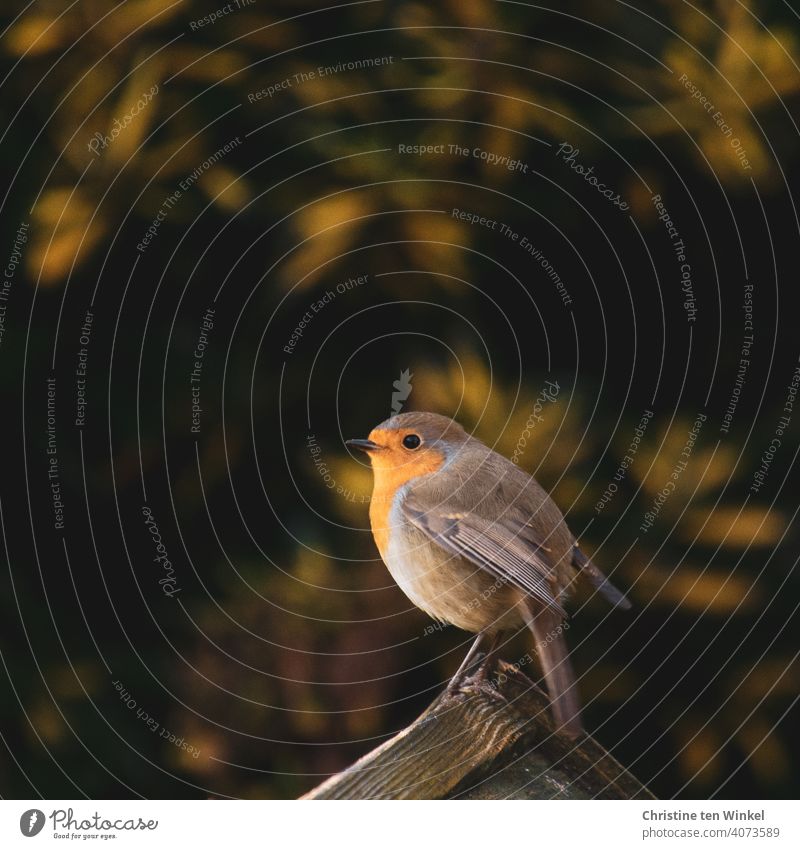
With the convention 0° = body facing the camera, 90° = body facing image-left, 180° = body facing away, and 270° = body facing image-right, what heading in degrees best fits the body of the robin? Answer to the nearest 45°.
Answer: approximately 90°
